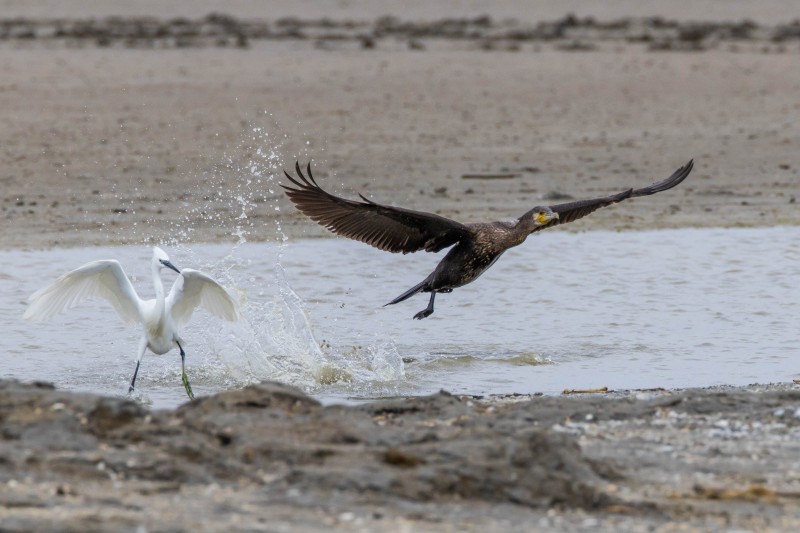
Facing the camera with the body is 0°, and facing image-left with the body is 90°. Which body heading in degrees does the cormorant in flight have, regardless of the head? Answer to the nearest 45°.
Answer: approximately 315°

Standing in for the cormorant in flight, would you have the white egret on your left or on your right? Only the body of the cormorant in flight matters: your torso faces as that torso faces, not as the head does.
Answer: on your right
